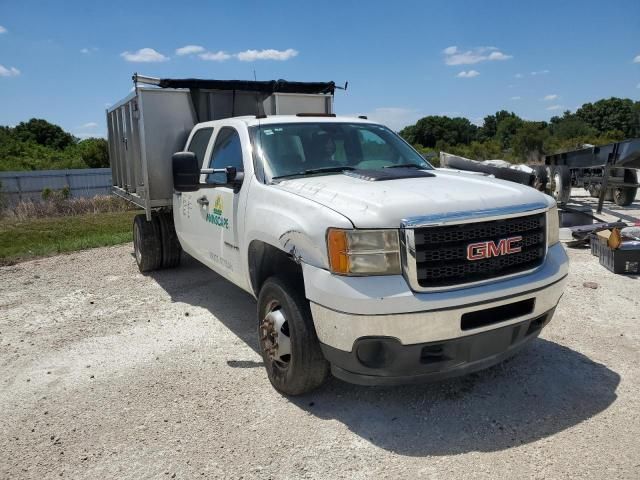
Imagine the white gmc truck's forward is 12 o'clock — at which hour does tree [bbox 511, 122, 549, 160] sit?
The tree is roughly at 8 o'clock from the white gmc truck.

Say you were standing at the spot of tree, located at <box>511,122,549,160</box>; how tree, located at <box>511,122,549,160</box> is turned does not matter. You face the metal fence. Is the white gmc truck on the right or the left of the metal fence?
left

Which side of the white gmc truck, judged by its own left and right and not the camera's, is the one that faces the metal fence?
back

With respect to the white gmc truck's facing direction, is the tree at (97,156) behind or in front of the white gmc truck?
behind

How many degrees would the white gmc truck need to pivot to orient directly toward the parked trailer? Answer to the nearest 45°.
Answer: approximately 90° to its left

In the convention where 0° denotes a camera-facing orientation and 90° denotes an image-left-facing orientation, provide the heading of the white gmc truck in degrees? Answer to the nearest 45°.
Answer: approximately 315°

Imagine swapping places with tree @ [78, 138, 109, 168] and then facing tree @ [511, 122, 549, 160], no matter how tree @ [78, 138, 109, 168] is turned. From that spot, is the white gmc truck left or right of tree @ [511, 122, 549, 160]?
right
